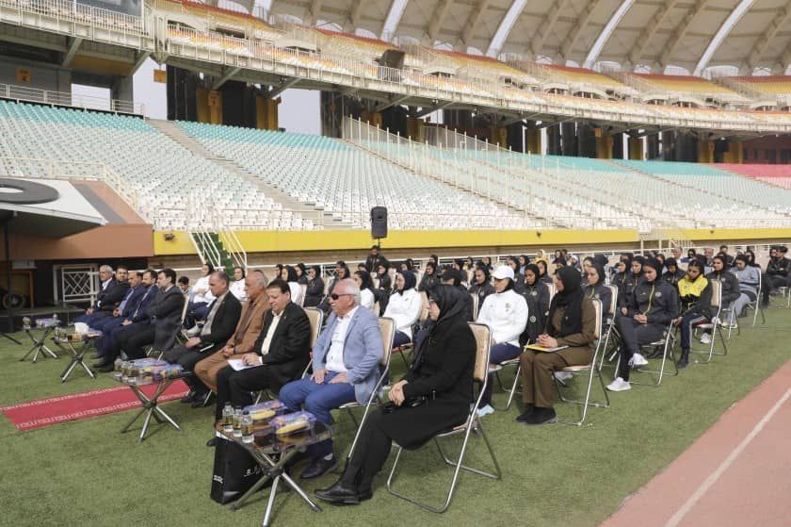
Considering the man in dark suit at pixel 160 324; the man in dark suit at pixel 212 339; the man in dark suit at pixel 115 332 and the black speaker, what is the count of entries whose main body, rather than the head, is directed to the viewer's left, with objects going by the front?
3

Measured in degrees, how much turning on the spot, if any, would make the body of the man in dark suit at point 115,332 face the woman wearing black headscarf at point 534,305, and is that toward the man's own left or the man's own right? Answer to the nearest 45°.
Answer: approximately 135° to the man's own left

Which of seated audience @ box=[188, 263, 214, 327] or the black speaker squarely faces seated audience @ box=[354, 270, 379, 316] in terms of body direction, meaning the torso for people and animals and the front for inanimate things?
the black speaker

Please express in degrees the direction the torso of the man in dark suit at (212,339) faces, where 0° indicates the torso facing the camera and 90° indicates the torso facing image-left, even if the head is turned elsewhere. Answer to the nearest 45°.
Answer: approximately 90°

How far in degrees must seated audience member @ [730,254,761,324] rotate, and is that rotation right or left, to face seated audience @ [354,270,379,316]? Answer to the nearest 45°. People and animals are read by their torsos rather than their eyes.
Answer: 0° — they already face them

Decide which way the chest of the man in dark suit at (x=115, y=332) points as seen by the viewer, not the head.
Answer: to the viewer's left

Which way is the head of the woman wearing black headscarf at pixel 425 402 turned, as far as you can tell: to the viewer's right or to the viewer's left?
to the viewer's left

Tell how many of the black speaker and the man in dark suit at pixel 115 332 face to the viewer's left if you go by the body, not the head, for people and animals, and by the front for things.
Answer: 1

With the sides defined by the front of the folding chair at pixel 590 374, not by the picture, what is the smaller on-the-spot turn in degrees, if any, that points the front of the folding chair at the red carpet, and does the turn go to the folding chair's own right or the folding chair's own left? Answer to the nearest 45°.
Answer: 0° — it already faces it
